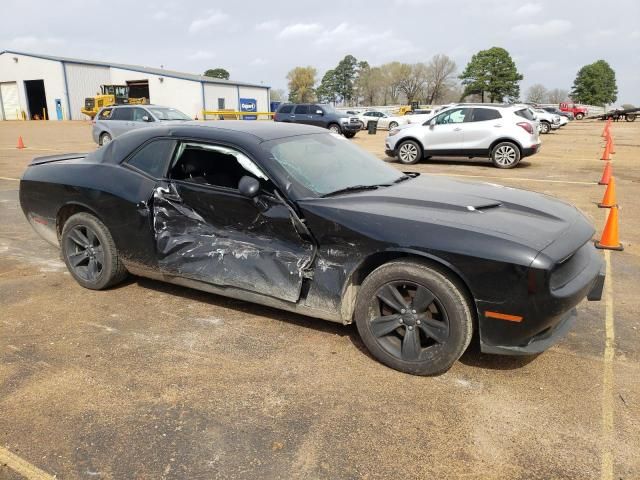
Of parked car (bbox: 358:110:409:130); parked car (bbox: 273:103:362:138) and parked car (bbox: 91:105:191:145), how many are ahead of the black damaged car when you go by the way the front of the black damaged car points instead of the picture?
0

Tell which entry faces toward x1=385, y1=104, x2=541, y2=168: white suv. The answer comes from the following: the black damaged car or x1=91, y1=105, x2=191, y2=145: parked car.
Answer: the parked car

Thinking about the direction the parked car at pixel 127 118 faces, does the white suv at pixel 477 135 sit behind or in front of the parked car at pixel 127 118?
in front

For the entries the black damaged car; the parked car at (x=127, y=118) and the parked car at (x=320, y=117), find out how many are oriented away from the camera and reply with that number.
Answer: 0

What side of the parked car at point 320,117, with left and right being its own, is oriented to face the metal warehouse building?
back

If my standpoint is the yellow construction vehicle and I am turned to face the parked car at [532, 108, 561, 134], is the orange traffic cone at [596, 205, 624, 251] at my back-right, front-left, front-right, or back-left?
front-right

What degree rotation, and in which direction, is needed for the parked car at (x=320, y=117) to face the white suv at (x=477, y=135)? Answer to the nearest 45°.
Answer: approximately 45° to its right

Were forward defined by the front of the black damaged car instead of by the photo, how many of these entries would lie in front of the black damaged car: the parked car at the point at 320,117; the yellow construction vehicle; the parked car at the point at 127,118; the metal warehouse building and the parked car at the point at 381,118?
0

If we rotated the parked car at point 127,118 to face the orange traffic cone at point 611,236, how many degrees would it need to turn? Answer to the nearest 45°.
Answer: approximately 45° to its right

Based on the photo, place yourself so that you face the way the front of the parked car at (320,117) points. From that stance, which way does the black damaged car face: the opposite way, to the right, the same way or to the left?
the same way

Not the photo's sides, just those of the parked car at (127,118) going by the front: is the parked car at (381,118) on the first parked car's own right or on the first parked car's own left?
on the first parked car's own left

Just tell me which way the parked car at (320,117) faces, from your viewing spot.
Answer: facing the viewer and to the right of the viewer

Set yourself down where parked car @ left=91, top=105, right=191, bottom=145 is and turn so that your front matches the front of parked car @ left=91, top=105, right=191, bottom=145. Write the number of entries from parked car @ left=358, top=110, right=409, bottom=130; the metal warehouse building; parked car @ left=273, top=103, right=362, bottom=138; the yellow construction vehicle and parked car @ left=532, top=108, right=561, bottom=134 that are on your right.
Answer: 0

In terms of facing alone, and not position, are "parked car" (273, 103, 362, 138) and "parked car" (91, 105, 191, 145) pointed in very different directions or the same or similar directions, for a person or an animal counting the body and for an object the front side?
same or similar directions

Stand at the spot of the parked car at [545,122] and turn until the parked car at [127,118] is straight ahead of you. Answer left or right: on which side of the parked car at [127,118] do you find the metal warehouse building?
right

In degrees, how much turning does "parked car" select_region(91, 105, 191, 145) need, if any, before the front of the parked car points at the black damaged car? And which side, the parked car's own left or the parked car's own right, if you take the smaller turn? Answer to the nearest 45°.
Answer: approximately 45° to the parked car's own right

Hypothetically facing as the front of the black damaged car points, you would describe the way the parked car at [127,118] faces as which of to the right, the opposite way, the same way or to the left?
the same way

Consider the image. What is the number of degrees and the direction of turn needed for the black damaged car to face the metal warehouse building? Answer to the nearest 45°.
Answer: approximately 180°
